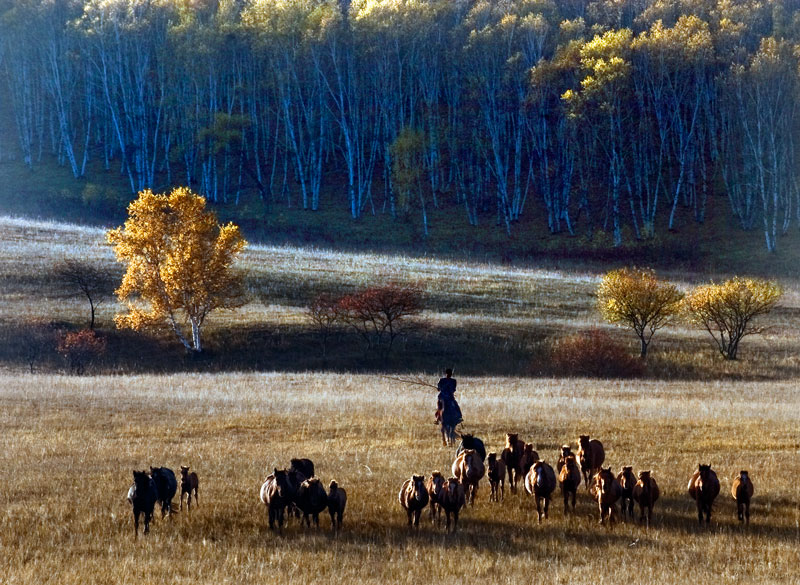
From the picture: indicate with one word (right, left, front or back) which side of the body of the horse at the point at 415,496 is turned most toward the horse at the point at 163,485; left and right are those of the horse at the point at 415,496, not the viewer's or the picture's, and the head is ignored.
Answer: right

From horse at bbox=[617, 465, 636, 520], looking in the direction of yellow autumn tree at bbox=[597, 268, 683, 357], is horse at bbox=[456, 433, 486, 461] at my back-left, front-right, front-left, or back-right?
front-left

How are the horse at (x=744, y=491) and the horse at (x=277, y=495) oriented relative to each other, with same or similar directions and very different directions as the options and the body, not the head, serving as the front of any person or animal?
same or similar directions

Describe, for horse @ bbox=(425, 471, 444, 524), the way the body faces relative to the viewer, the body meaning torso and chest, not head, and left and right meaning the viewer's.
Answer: facing the viewer

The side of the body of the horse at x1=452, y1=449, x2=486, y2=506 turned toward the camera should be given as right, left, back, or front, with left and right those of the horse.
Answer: front

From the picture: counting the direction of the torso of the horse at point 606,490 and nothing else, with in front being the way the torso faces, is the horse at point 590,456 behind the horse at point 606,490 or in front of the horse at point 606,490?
behind

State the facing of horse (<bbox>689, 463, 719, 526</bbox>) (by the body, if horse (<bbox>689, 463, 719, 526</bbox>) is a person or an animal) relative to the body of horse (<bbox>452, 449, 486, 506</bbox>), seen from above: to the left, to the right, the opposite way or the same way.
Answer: the same way

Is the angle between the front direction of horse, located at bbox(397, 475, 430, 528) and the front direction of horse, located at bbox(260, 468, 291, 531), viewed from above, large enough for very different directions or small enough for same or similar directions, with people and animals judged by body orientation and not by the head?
same or similar directions

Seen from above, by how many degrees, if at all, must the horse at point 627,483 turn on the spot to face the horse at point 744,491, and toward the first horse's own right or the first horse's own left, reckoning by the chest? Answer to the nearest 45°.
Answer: approximately 90° to the first horse's own left

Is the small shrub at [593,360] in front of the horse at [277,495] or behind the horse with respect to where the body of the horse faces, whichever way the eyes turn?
behind

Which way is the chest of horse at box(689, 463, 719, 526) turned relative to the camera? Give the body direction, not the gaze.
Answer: toward the camera

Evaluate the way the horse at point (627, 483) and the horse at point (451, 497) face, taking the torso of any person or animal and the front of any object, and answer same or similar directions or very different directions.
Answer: same or similar directions

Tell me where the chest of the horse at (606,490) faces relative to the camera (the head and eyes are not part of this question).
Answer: toward the camera

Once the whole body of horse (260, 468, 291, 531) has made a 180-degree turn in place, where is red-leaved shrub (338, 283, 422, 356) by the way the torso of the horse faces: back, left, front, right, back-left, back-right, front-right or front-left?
front

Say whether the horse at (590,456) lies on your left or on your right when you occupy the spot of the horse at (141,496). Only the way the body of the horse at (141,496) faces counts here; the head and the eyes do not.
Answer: on your left

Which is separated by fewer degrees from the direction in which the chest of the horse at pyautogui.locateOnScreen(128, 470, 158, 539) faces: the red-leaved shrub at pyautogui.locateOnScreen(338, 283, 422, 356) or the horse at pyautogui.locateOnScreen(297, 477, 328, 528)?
the horse
